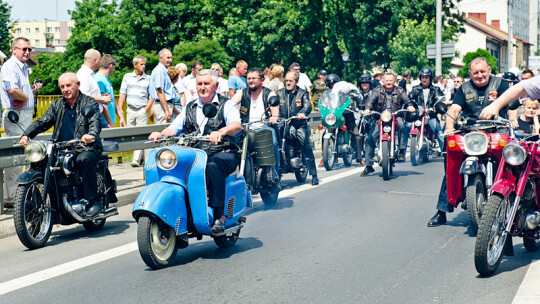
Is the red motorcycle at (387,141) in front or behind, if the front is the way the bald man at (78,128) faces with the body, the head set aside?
behind

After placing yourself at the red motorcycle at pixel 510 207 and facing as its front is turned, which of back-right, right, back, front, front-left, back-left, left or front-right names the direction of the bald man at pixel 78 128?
front-right

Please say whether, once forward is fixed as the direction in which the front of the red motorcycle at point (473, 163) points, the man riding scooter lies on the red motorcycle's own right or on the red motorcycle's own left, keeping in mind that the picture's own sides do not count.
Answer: on the red motorcycle's own right

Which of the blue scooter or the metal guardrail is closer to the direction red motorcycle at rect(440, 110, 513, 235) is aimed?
the blue scooter

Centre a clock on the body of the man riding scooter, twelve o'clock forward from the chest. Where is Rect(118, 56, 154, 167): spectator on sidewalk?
The spectator on sidewalk is roughly at 4 o'clock from the man riding scooter.

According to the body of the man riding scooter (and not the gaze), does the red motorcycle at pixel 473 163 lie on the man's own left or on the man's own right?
on the man's own left

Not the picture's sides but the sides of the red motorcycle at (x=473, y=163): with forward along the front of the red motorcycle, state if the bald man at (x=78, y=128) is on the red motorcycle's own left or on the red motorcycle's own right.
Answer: on the red motorcycle's own right

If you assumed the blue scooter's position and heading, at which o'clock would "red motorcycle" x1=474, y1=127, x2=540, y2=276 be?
The red motorcycle is roughly at 8 o'clock from the blue scooter.

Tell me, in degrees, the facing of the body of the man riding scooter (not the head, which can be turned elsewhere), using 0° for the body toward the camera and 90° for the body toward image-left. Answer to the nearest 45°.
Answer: approximately 45°

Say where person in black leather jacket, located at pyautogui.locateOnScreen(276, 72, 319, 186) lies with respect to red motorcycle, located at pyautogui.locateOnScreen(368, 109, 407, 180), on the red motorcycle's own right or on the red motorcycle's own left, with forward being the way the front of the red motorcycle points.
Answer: on the red motorcycle's own right
